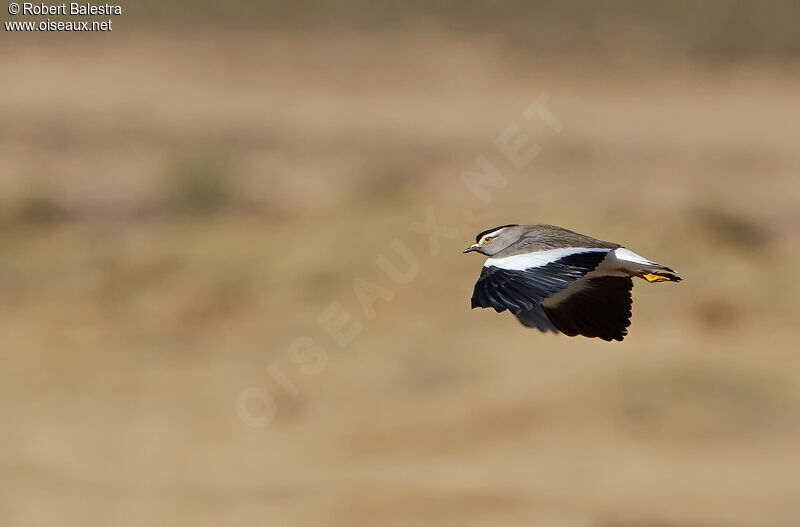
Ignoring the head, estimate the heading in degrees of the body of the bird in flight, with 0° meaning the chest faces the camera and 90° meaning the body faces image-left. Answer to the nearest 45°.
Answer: approximately 90°
